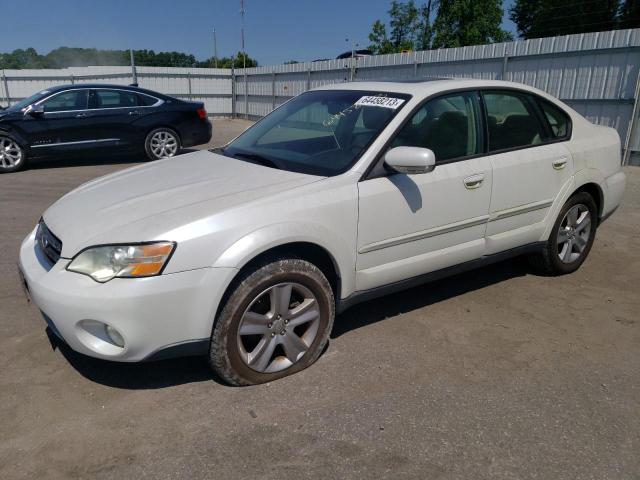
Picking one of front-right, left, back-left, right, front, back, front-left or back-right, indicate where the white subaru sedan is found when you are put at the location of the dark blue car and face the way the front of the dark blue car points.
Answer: left

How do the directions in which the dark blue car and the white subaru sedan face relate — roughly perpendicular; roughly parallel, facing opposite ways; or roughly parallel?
roughly parallel

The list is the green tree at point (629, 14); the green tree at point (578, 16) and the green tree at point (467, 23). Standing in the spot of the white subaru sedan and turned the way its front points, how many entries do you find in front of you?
0

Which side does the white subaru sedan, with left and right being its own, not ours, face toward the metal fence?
back

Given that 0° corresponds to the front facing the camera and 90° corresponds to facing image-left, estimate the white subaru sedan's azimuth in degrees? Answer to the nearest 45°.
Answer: approximately 45°

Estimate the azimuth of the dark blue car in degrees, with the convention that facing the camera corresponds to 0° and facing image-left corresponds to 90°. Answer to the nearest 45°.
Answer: approximately 90°

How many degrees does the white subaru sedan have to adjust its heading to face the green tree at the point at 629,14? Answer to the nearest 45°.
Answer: approximately 180°

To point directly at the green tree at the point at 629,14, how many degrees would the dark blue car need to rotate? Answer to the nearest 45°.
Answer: approximately 135° to its right

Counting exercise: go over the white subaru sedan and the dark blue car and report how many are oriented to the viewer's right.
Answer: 0

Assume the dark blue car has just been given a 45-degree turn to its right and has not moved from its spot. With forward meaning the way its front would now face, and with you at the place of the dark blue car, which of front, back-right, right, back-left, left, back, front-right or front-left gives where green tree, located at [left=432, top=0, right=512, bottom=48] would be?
right

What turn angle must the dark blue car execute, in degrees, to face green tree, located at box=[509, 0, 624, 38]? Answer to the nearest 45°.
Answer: approximately 135° to its right
